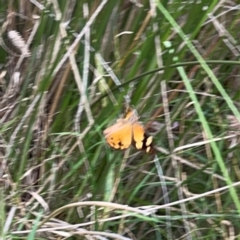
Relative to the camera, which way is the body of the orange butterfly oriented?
to the viewer's right
